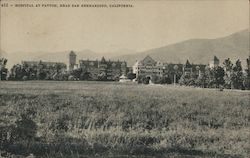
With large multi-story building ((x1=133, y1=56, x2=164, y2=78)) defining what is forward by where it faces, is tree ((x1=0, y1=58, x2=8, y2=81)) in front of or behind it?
in front

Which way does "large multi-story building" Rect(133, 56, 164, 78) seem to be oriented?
toward the camera
